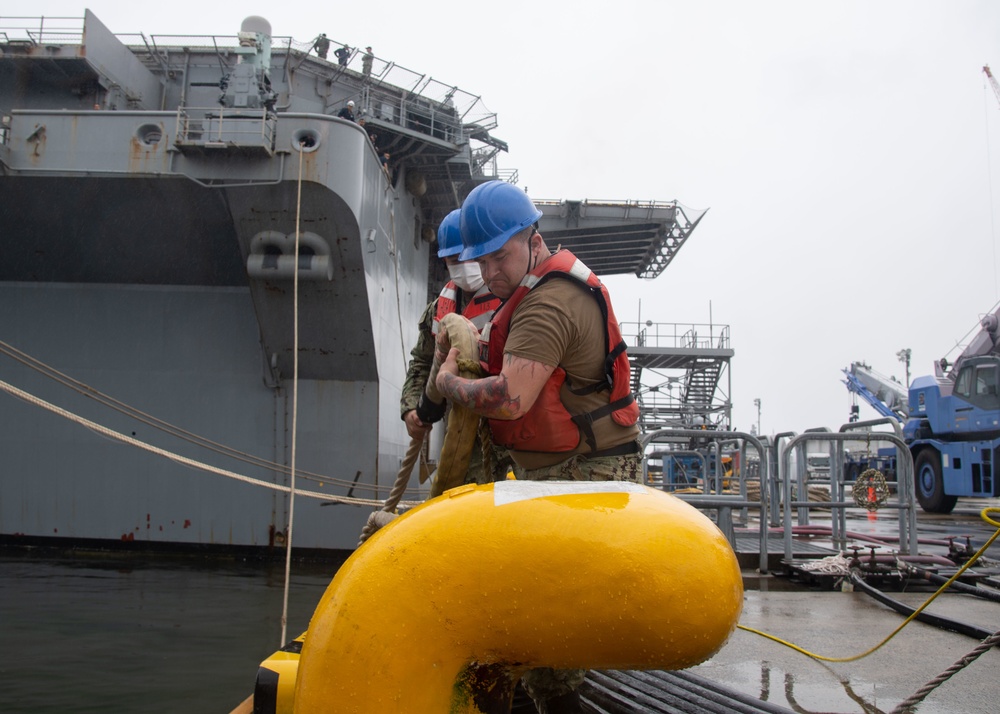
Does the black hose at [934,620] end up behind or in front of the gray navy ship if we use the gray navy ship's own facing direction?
behind

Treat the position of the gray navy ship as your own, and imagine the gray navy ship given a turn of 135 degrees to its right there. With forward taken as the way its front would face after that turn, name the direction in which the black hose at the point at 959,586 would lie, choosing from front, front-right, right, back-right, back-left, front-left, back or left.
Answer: front

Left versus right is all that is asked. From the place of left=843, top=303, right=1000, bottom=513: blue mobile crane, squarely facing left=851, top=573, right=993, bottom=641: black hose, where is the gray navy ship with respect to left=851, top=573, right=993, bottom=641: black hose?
right

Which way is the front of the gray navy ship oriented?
away from the camera

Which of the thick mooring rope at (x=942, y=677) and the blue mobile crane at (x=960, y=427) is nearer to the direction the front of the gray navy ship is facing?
the blue mobile crane

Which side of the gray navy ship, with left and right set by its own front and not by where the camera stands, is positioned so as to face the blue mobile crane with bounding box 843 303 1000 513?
right

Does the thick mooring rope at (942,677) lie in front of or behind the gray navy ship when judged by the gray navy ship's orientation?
behind
